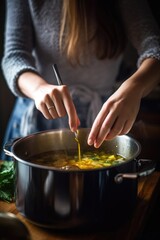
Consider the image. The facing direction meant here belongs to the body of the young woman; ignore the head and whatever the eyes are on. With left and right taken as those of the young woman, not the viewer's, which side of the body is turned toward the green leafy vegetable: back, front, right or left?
front

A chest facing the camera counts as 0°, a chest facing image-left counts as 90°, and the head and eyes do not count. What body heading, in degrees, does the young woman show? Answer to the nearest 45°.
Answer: approximately 0°
